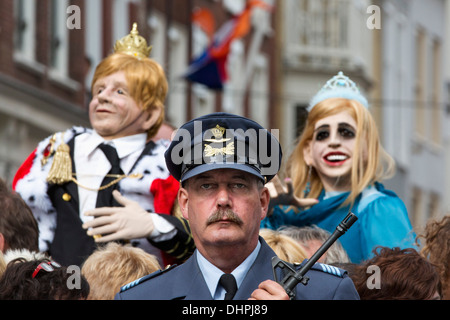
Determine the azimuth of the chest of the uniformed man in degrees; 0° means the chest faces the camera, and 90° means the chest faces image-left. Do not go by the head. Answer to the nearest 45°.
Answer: approximately 0°
